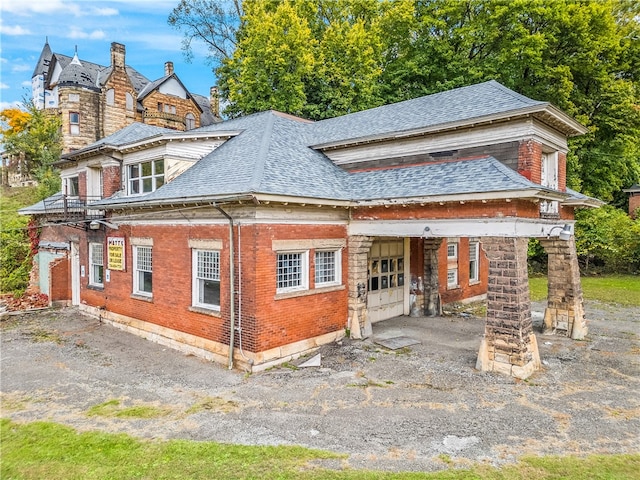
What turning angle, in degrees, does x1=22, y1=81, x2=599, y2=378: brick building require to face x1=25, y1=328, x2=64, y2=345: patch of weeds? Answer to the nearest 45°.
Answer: approximately 135° to its right

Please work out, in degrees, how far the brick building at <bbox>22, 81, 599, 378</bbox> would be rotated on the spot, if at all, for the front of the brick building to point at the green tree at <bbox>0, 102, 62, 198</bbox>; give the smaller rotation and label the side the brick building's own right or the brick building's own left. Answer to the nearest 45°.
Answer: approximately 180°

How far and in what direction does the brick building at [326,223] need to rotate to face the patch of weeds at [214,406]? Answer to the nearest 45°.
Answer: approximately 90° to its right

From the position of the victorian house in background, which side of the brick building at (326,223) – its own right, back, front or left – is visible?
back

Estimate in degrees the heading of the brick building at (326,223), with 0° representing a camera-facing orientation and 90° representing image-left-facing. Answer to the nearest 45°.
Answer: approximately 315°
